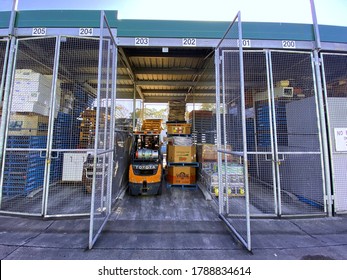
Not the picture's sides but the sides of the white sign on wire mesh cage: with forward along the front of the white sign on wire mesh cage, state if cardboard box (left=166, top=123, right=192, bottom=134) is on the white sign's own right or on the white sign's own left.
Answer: on the white sign's own right

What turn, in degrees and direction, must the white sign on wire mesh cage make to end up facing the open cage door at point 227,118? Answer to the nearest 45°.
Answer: approximately 45° to its right

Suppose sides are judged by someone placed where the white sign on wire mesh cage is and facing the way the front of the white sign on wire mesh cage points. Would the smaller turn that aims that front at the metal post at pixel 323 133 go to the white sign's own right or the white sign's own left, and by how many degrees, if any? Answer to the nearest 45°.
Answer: approximately 45° to the white sign's own right

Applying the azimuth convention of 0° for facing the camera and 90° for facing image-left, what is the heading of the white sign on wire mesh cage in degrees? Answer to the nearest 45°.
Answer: approximately 0°

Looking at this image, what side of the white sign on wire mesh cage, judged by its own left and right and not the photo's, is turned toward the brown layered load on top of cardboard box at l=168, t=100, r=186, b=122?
right

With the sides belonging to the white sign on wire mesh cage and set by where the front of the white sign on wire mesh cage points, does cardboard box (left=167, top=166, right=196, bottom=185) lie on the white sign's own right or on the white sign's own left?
on the white sign's own right

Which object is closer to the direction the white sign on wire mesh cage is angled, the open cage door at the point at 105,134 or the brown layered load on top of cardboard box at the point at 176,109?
the open cage door
